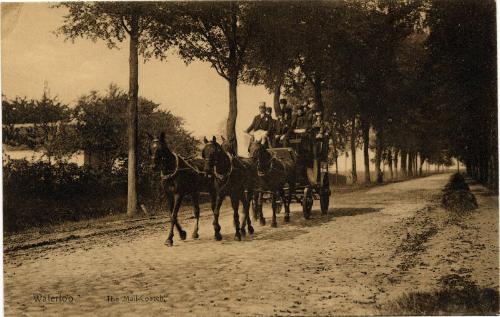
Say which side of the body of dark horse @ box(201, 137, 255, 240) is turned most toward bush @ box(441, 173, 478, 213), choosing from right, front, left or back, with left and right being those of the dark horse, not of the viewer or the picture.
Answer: back

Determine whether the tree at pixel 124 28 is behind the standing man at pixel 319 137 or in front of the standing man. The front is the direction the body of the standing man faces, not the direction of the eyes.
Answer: in front

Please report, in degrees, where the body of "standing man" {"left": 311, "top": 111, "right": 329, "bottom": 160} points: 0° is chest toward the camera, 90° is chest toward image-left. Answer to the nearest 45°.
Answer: approximately 45°

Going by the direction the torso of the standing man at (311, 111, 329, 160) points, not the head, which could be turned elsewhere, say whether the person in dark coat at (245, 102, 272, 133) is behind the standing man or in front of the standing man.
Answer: in front

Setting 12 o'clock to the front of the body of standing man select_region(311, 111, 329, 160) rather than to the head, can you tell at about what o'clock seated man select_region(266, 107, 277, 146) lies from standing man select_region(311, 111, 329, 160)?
seated man select_region(266, 107, 277, 146) is roughly at 12 o'clock from standing man select_region(311, 111, 329, 160).

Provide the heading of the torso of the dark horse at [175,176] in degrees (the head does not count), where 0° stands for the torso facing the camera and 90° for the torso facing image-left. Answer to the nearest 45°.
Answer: approximately 45°

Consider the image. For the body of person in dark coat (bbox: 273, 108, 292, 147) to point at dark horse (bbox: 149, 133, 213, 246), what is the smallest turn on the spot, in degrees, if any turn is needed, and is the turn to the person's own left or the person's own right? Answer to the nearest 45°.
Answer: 0° — they already face it
